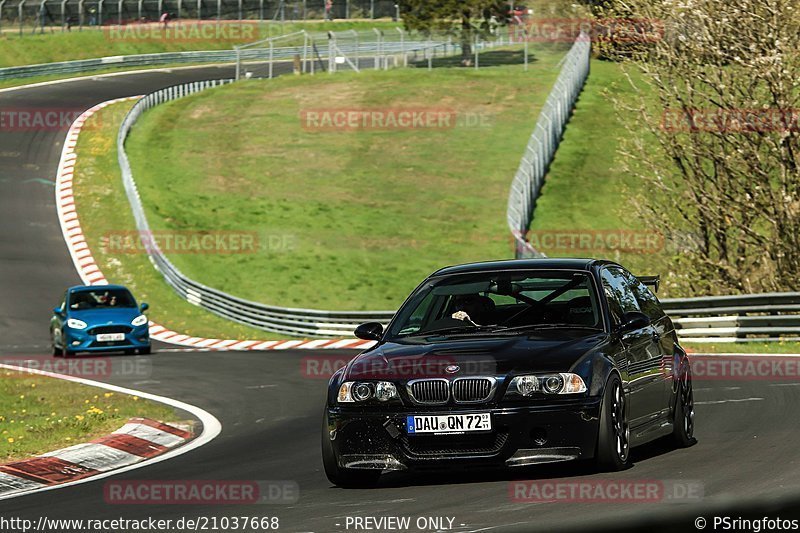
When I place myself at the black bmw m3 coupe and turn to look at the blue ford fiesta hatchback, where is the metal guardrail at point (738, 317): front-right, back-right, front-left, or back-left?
front-right

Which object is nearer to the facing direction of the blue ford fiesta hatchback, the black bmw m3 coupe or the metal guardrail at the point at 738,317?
the black bmw m3 coupe

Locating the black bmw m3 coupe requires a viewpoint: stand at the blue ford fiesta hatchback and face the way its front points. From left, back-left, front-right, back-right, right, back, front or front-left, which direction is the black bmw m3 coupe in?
front

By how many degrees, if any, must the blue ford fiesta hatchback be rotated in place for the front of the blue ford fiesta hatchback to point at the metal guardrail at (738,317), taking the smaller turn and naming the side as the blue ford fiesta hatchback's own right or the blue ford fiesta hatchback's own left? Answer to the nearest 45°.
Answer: approximately 45° to the blue ford fiesta hatchback's own left

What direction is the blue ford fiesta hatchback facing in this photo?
toward the camera

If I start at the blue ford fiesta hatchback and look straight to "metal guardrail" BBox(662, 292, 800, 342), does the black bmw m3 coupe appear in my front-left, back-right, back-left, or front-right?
front-right
